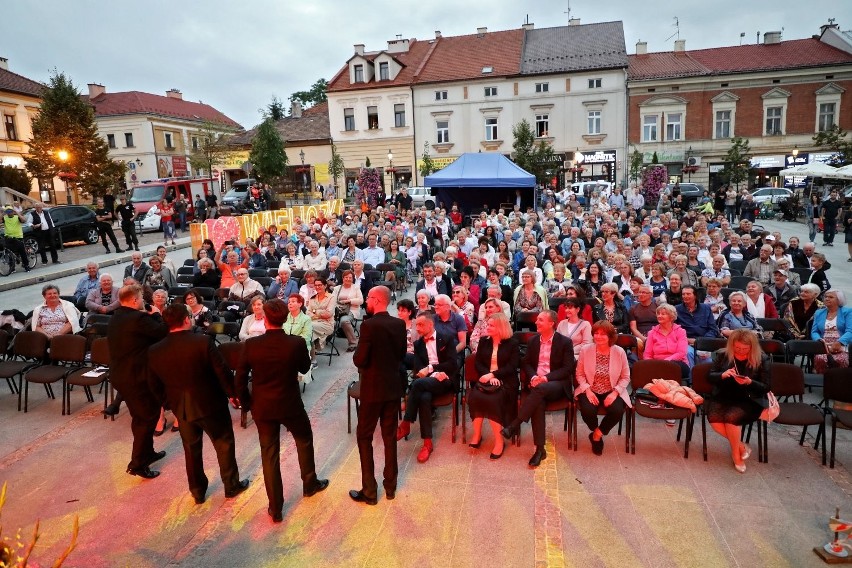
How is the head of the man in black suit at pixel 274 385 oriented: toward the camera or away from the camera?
away from the camera

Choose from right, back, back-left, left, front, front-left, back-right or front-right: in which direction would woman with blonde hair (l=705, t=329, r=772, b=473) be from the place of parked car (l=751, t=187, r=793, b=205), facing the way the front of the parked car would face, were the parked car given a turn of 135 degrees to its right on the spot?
back-right

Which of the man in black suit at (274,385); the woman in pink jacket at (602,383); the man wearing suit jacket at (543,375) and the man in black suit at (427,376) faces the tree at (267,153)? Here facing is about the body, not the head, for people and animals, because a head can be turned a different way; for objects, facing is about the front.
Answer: the man in black suit at (274,385)

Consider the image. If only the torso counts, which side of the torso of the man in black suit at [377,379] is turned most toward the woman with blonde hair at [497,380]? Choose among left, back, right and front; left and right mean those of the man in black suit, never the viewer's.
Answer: right

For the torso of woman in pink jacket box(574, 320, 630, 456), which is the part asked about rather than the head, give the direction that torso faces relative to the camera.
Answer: toward the camera

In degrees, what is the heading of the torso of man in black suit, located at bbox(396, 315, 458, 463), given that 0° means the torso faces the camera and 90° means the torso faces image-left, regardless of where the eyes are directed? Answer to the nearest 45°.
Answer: approximately 45°

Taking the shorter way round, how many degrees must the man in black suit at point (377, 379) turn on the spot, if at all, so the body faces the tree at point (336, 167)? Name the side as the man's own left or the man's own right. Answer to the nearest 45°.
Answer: approximately 45° to the man's own right

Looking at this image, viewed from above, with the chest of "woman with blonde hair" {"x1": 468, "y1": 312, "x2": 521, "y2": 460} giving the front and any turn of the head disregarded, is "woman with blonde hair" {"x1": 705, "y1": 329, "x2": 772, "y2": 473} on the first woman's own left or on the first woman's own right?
on the first woman's own left

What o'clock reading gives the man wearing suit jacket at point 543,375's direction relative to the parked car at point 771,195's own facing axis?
The man wearing suit jacket is roughly at 9 o'clock from the parked car.

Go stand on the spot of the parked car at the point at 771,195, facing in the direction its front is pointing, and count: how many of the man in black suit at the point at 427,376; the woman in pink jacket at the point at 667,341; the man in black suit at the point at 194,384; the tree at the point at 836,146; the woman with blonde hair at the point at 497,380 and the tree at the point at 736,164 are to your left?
4

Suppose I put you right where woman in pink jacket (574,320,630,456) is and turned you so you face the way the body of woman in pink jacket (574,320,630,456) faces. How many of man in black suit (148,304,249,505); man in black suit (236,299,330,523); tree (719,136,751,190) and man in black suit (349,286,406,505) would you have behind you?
1

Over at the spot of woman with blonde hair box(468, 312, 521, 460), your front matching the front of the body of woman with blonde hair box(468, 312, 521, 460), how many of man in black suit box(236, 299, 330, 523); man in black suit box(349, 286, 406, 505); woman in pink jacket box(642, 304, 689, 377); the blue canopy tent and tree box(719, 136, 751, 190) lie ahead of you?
2

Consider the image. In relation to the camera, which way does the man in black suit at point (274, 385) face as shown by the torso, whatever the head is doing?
away from the camera

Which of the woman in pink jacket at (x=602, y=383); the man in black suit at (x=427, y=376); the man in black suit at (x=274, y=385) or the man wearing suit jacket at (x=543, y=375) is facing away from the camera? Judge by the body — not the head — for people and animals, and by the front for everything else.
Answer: the man in black suit at (x=274, y=385)

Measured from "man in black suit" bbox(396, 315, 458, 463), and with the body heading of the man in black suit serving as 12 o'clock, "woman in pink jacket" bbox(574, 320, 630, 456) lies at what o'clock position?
The woman in pink jacket is roughly at 8 o'clock from the man in black suit.

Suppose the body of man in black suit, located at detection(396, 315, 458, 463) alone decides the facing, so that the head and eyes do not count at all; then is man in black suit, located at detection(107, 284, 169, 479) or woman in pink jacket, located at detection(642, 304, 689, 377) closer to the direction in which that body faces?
the man in black suit

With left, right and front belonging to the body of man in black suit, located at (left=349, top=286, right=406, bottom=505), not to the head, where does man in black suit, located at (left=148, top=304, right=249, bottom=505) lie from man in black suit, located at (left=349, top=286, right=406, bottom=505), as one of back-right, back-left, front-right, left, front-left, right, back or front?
front-left
